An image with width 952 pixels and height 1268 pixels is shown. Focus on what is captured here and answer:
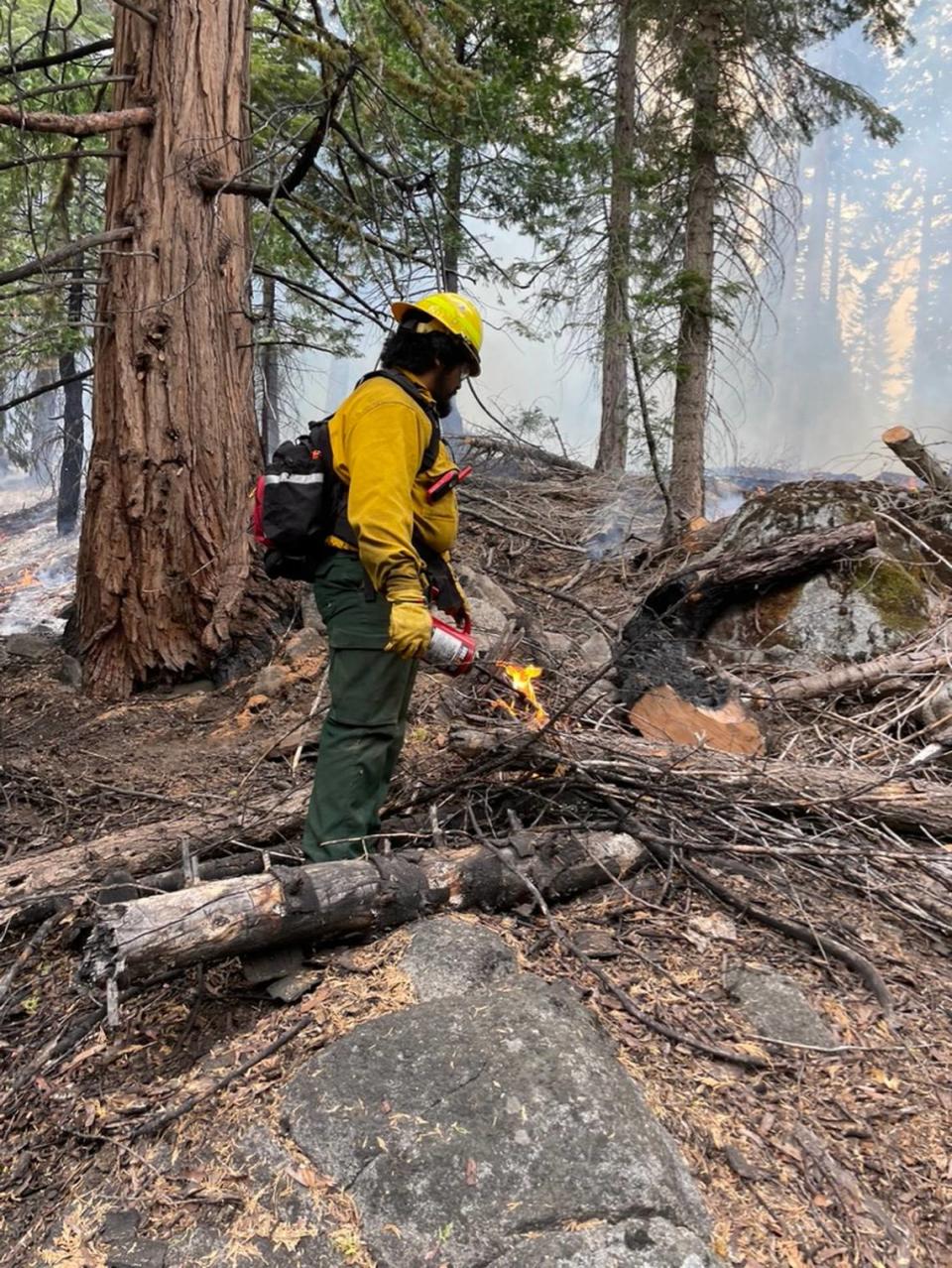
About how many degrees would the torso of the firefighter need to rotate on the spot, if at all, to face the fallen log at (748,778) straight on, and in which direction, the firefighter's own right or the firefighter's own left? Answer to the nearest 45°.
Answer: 0° — they already face it

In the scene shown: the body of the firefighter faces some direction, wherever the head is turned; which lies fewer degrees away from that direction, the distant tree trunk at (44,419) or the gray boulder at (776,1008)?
the gray boulder

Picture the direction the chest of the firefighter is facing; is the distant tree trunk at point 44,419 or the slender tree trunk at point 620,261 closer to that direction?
the slender tree trunk

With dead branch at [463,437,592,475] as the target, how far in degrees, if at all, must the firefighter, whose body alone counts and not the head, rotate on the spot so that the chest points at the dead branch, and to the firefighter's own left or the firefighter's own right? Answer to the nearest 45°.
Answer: approximately 90° to the firefighter's own left

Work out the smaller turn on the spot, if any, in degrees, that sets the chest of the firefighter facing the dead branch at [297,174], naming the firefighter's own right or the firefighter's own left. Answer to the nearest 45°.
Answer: approximately 90° to the firefighter's own left

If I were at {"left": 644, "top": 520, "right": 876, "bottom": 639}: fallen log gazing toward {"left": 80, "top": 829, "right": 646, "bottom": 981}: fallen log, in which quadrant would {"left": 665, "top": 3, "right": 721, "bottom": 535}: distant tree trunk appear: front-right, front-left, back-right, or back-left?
back-right

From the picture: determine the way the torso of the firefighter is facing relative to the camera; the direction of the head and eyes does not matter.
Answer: to the viewer's right

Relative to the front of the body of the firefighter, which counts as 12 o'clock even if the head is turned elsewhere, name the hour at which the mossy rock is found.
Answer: The mossy rock is roughly at 11 o'clock from the firefighter.

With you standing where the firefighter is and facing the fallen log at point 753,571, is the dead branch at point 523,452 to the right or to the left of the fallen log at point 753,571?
left

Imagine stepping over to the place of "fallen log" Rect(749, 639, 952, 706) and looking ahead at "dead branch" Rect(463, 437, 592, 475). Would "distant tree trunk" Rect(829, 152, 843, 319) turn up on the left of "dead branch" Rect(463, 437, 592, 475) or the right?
right
